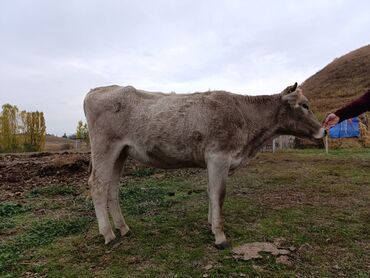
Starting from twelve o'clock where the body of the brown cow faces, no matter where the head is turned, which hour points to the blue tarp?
The blue tarp is roughly at 10 o'clock from the brown cow.

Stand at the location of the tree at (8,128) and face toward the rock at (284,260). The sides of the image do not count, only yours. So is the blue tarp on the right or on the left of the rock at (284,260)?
left

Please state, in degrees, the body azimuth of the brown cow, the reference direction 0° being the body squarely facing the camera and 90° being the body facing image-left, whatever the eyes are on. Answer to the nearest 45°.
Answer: approximately 270°

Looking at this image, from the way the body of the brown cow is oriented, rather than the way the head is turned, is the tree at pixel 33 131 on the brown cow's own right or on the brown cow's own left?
on the brown cow's own left

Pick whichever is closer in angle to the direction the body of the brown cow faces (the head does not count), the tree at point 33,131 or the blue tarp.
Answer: the blue tarp

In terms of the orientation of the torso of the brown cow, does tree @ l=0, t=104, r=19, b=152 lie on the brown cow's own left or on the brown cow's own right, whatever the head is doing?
on the brown cow's own left
